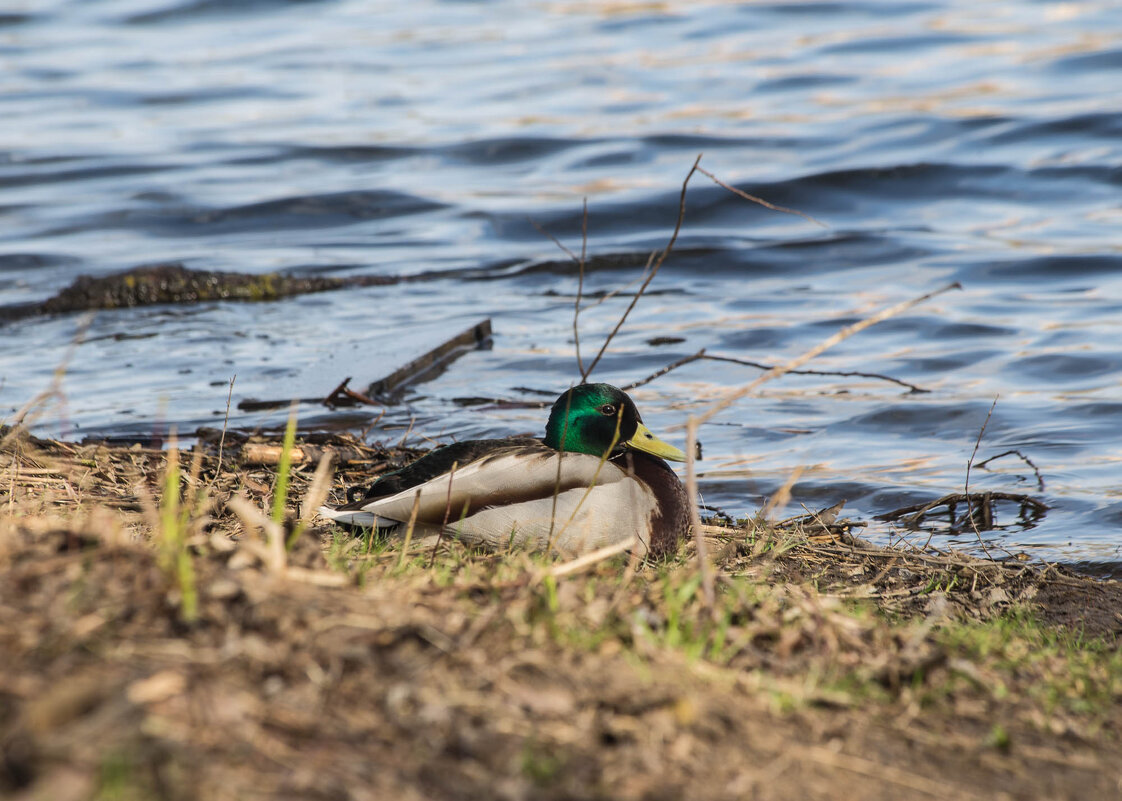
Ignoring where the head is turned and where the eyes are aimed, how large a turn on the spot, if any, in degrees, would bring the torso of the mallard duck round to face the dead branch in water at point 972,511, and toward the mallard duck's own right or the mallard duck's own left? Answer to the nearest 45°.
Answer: approximately 45° to the mallard duck's own left

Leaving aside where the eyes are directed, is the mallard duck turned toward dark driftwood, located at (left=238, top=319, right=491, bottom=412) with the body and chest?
no

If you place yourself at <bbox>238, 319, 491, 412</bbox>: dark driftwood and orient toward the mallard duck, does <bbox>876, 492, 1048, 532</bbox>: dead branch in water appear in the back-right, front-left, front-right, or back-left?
front-left

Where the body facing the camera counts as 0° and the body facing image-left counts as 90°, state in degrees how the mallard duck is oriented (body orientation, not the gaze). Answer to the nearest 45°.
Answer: approximately 270°

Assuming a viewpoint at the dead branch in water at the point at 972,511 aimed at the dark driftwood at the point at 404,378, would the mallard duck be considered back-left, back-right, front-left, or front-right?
front-left

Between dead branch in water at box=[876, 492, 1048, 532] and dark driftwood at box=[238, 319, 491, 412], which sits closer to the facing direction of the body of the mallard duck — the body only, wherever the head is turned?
the dead branch in water
